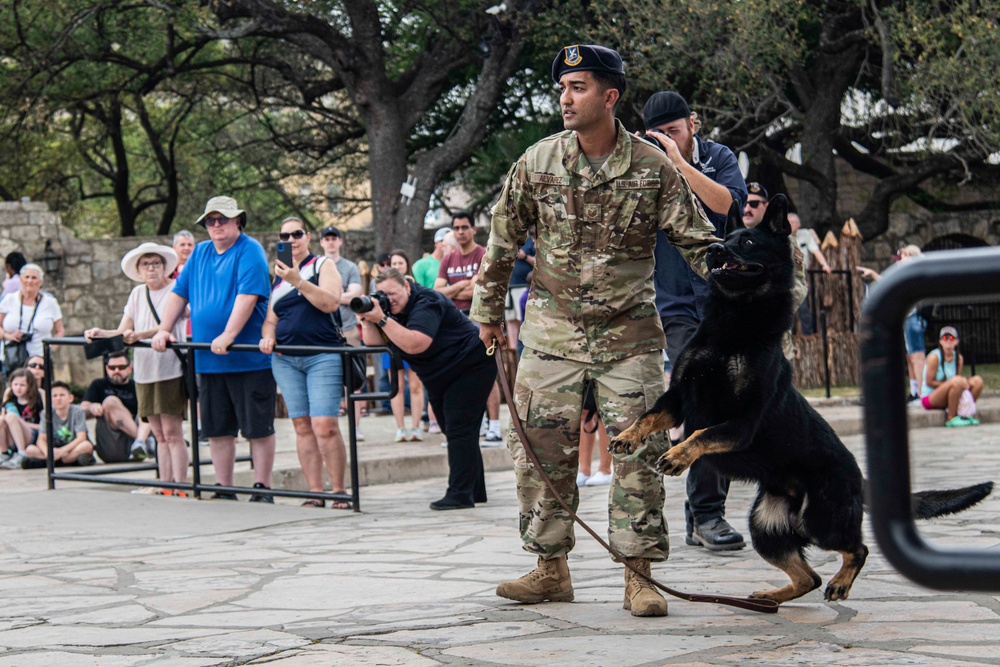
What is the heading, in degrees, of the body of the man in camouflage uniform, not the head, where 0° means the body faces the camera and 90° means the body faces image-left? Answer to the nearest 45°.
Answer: approximately 0°

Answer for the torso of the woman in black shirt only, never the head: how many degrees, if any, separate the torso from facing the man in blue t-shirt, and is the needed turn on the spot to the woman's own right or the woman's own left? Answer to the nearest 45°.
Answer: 0° — they already face them

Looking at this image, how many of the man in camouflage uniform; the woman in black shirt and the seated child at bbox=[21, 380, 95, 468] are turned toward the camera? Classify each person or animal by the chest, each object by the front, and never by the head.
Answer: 2

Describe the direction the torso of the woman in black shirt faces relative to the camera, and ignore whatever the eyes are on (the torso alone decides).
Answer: to the viewer's left

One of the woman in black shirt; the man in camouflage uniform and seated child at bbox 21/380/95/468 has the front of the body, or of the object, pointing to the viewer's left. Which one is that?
the woman in black shirt

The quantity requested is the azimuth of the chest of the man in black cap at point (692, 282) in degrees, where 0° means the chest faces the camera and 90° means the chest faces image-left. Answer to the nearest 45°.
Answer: approximately 45°
